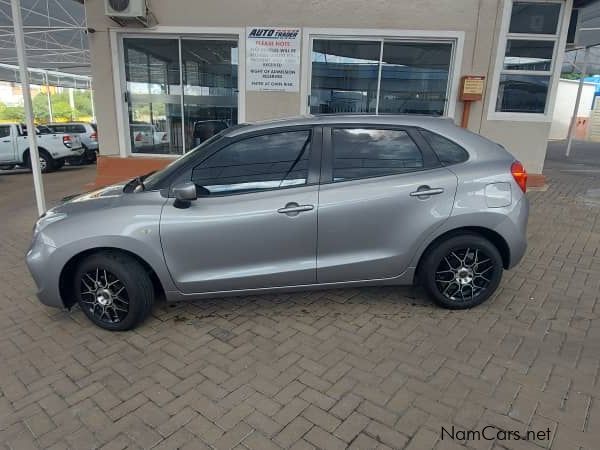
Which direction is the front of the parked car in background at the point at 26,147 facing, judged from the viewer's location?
facing away from the viewer and to the left of the viewer

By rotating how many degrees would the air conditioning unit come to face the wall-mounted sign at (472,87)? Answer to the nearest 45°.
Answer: approximately 90° to its left

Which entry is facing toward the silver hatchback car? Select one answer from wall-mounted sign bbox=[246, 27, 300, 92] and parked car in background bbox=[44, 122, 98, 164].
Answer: the wall-mounted sign

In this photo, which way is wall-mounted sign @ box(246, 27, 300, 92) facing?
toward the camera

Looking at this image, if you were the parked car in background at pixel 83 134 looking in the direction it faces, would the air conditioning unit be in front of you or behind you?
behind

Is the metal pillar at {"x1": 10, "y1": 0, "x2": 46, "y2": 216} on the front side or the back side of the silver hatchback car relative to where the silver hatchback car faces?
on the front side

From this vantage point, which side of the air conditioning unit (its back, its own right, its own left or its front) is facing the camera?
front

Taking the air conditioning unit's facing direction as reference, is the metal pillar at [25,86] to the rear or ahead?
ahead

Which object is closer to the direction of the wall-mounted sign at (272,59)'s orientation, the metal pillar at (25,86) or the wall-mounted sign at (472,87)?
the metal pillar

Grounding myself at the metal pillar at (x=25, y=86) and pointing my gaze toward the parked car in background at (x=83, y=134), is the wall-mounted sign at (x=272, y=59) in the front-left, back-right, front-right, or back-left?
front-right

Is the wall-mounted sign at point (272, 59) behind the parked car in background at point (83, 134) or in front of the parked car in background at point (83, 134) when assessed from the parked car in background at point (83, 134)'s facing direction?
behind

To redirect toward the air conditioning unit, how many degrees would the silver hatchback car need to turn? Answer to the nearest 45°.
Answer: approximately 45° to its right

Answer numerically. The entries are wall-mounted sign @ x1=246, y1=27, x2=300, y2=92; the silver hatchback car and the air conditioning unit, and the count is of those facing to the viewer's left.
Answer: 1

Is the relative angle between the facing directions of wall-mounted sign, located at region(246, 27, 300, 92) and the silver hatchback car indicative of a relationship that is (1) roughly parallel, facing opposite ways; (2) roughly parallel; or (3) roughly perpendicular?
roughly perpendicular

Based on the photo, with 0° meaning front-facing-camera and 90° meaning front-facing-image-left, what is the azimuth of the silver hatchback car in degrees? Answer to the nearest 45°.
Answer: approximately 90°

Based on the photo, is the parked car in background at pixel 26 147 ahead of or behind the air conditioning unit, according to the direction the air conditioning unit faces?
behind
